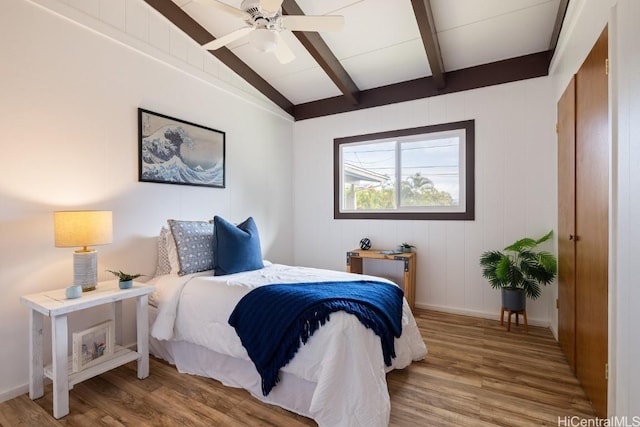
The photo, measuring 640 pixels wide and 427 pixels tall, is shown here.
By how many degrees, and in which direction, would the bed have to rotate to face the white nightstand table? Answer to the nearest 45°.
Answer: approximately 135° to its right

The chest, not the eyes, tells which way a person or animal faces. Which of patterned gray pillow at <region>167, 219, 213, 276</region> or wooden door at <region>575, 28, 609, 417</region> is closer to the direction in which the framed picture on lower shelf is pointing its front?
the wooden door

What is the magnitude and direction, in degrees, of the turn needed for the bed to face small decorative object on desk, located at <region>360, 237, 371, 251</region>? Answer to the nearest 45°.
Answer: approximately 90° to its left

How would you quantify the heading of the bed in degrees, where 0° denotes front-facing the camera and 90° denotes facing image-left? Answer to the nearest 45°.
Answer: approximately 315°

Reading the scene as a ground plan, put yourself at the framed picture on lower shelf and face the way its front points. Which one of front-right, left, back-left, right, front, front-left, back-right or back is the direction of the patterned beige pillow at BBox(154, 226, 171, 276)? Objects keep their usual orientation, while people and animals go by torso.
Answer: left

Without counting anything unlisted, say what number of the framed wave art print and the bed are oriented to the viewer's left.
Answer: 0

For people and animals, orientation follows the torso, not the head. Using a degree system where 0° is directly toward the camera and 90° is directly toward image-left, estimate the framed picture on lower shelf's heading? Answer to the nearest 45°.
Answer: approximately 315°

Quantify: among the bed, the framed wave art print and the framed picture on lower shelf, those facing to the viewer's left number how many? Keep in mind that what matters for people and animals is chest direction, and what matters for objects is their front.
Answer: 0

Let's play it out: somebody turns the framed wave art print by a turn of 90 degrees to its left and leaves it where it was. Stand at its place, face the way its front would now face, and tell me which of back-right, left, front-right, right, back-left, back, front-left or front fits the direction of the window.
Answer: front-right

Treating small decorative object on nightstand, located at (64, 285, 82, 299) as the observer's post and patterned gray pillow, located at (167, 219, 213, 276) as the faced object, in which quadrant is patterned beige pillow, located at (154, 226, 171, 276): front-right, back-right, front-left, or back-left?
front-left

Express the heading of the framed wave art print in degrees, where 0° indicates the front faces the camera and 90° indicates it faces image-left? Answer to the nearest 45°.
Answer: approximately 315°

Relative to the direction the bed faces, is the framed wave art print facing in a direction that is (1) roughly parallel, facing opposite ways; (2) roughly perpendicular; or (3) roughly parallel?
roughly parallel
